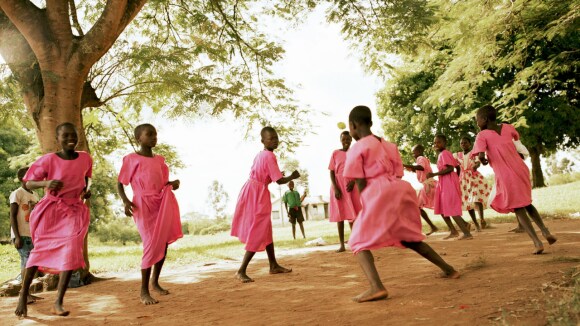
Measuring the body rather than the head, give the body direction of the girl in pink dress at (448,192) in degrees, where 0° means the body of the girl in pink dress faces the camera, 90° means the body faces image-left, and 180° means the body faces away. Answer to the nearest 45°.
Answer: approximately 90°

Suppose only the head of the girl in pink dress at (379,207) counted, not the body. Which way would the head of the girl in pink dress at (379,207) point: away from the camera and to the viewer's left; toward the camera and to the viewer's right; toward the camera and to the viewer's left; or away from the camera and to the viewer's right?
away from the camera and to the viewer's left

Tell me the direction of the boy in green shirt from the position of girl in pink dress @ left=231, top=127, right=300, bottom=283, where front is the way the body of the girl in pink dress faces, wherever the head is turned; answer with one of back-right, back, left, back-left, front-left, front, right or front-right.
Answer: left

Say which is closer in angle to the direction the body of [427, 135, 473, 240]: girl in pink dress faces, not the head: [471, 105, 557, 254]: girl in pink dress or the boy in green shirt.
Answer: the boy in green shirt

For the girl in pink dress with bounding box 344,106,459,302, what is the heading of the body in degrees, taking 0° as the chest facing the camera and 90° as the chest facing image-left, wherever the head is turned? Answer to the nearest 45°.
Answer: approximately 135°

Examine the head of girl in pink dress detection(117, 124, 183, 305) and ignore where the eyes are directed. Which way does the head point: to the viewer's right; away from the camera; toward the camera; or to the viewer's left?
to the viewer's right

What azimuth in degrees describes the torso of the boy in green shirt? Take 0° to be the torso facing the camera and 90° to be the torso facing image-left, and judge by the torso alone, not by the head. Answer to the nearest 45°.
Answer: approximately 0°

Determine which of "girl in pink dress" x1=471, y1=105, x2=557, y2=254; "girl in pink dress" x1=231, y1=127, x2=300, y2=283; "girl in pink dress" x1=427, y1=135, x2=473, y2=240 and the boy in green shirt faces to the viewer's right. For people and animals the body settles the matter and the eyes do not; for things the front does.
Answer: "girl in pink dress" x1=231, y1=127, x2=300, y2=283

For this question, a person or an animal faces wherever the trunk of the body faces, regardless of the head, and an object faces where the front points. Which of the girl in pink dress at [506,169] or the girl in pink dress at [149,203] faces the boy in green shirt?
the girl in pink dress at [506,169]

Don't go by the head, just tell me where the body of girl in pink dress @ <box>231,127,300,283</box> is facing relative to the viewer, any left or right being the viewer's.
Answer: facing to the right of the viewer
